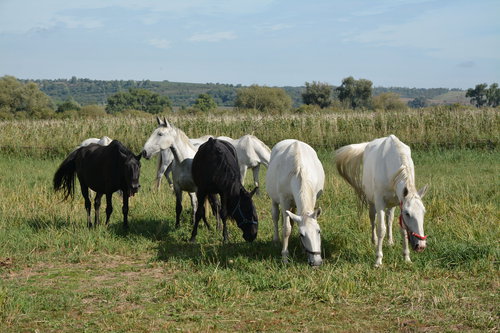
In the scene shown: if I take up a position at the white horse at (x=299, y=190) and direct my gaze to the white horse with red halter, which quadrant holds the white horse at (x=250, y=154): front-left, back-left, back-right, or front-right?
back-left

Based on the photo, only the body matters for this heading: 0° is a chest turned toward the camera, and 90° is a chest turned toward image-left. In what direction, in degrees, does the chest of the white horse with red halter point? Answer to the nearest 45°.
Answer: approximately 315°

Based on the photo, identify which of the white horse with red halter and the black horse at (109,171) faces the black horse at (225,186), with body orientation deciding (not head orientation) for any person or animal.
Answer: the black horse at (109,171)

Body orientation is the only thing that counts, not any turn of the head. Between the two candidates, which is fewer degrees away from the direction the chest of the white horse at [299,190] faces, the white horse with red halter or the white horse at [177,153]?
the white horse with red halter

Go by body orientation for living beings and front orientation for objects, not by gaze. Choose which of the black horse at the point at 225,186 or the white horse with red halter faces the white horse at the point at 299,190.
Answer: the black horse

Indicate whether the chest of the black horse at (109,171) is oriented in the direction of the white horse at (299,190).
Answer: yes

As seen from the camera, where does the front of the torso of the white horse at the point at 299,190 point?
toward the camera

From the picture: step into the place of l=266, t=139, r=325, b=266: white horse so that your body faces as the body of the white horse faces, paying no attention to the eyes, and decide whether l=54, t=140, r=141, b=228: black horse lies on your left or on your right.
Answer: on your right

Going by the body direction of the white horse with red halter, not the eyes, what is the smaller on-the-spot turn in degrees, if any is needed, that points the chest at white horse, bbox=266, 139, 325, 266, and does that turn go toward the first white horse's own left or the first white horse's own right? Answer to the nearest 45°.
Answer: approximately 135° to the first white horse's own right

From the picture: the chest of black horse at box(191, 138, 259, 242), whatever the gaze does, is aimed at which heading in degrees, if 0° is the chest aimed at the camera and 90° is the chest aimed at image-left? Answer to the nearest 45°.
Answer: approximately 315°

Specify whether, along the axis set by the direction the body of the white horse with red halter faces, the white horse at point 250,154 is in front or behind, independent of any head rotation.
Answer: behind

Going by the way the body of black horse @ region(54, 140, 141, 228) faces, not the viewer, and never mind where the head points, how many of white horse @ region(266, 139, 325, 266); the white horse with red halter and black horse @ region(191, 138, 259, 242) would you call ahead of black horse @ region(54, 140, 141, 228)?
3
